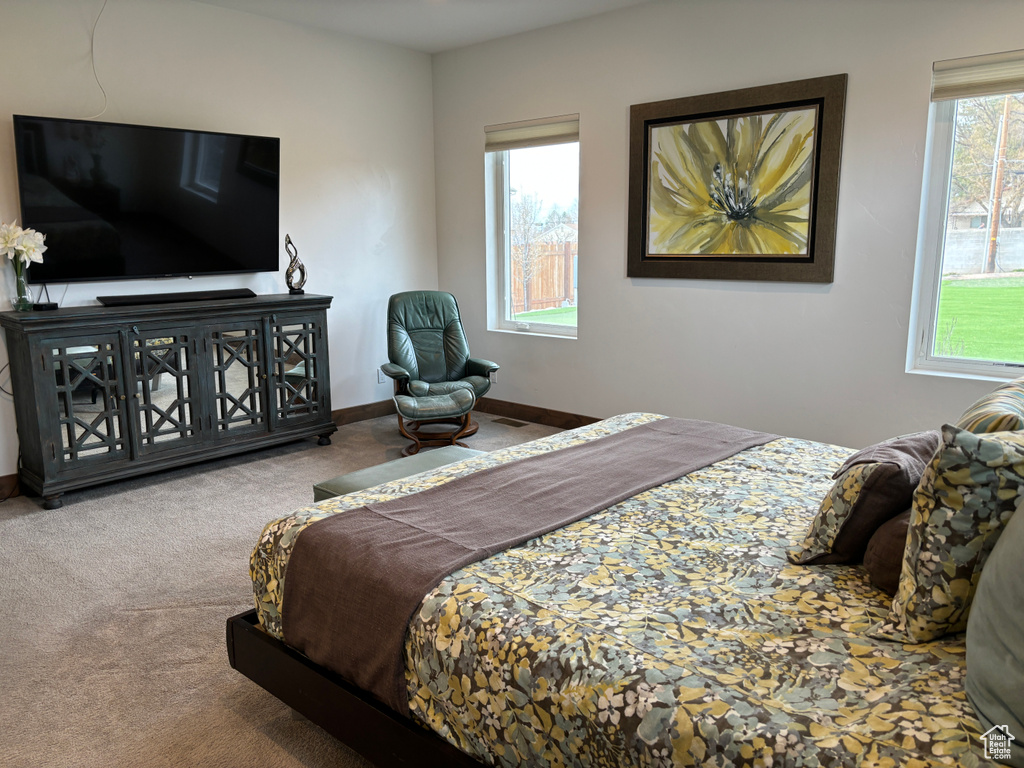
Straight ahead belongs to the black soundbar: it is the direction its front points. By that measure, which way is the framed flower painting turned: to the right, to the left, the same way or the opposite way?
to the right

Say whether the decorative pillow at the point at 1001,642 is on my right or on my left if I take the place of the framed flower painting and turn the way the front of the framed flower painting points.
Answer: on my left

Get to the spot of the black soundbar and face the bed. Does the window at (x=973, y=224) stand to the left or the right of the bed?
left

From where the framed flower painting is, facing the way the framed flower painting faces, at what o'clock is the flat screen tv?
The flat screen tv is roughly at 1 o'clock from the framed flower painting.

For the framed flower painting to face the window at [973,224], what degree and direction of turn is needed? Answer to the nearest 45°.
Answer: approximately 135° to its left

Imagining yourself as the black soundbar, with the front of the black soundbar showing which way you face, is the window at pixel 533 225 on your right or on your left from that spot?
on your left

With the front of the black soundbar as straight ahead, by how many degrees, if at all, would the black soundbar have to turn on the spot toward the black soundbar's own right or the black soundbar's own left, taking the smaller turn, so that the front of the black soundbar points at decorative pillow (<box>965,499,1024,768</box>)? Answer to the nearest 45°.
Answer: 0° — it already faces it

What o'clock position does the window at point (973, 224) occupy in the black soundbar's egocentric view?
The window is roughly at 10 o'clock from the black soundbar.

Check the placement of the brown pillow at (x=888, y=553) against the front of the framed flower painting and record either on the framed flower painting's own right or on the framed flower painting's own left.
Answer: on the framed flower painting's own left
